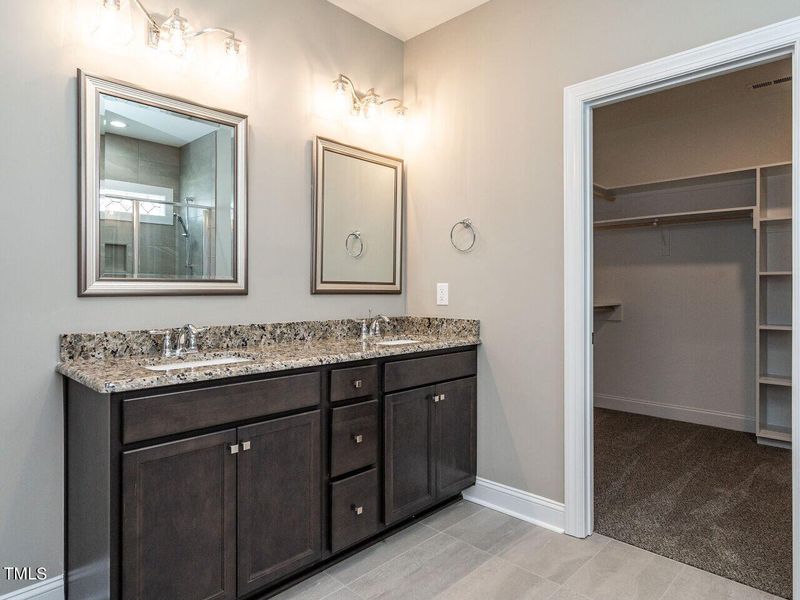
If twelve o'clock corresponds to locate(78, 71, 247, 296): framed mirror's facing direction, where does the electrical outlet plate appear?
The electrical outlet plate is roughly at 10 o'clock from the framed mirror.

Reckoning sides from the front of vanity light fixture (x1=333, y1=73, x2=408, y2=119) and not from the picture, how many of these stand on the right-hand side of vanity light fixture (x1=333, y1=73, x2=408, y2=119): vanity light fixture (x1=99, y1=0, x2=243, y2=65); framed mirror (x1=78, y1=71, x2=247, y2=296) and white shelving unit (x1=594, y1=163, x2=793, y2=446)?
2

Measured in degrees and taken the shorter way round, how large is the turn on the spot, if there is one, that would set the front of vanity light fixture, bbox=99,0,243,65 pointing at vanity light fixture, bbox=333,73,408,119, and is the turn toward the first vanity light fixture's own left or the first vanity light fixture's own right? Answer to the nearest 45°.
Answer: approximately 90° to the first vanity light fixture's own left

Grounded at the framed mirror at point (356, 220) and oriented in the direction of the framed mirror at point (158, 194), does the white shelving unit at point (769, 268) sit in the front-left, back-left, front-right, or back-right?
back-left

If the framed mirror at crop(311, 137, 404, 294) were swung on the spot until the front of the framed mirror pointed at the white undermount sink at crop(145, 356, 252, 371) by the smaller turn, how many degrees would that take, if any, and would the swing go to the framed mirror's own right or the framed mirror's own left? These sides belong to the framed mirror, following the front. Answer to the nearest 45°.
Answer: approximately 90° to the framed mirror's own right

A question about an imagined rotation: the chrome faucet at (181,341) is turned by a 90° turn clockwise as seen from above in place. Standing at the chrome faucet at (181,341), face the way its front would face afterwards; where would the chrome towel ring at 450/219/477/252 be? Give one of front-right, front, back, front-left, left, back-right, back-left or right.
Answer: back-left

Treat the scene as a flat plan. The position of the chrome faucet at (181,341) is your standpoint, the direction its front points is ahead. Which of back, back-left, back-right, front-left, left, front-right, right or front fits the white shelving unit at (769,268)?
front-left

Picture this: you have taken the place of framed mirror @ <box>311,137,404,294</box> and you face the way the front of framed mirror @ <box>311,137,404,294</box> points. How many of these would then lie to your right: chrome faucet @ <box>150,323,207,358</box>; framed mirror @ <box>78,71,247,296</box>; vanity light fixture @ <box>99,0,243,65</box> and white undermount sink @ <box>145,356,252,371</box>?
4

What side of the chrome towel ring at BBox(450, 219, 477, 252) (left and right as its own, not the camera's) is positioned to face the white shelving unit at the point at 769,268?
back

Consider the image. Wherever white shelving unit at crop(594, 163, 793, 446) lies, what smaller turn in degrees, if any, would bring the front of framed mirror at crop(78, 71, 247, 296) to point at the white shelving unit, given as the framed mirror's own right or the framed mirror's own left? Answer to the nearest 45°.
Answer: approximately 45° to the framed mirror's own left

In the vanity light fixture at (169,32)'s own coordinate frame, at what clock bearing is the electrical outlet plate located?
The electrical outlet plate is roughly at 10 o'clock from the vanity light fixture.

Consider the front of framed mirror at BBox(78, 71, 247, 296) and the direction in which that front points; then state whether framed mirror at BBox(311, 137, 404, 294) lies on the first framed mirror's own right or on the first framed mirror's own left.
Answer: on the first framed mirror's own left
